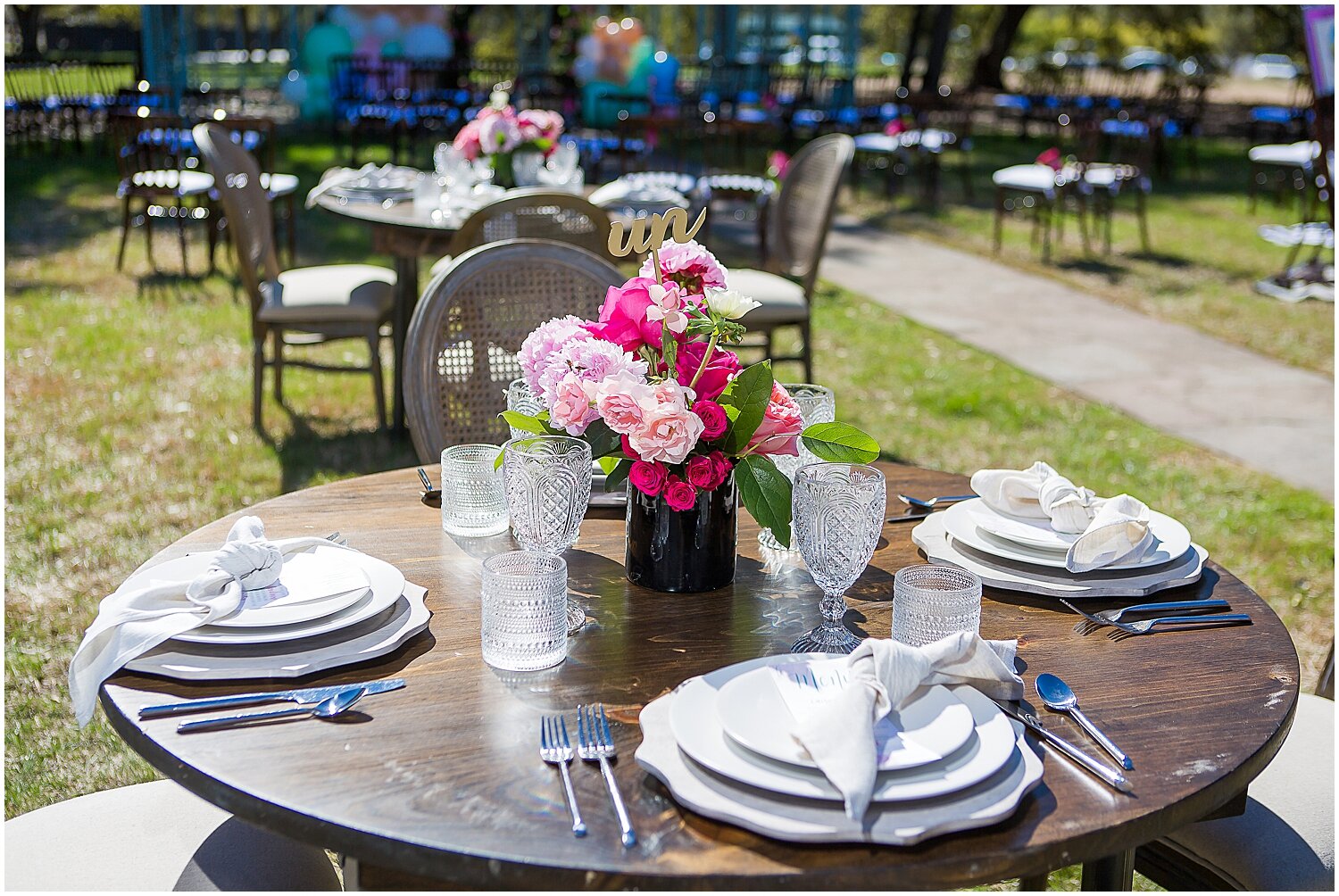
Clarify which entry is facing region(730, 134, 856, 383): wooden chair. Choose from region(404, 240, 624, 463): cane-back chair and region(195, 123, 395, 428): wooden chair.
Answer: region(195, 123, 395, 428): wooden chair

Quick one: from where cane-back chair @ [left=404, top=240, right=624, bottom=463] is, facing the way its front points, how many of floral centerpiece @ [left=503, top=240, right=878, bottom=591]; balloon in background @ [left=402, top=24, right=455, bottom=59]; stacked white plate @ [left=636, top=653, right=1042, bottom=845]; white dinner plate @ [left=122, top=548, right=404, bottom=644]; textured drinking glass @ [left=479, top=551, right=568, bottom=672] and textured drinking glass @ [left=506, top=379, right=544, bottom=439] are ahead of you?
5

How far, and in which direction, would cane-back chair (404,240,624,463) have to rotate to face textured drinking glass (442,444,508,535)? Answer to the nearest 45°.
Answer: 0° — it already faces it

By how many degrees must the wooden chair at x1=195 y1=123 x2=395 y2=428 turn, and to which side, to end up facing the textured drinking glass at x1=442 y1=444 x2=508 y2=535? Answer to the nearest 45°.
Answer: approximately 90° to its right

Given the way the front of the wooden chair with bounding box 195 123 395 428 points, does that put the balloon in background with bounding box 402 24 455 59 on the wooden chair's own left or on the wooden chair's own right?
on the wooden chair's own left

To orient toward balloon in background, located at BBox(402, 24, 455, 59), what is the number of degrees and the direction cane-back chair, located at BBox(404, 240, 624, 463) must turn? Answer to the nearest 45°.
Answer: approximately 180°

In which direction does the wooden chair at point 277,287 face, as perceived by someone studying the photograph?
facing to the right of the viewer

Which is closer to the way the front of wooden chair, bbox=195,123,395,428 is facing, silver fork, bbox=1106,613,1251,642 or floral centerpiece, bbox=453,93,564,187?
the floral centerpiece

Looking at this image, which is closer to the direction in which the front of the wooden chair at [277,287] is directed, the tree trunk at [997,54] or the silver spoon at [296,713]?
the tree trunk
